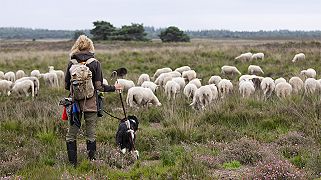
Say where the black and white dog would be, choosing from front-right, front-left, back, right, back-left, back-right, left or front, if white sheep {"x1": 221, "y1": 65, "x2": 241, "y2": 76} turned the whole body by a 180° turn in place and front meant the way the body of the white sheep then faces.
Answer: left

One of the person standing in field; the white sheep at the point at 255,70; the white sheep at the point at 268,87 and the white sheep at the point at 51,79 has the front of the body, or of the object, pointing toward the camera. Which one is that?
the white sheep at the point at 268,87

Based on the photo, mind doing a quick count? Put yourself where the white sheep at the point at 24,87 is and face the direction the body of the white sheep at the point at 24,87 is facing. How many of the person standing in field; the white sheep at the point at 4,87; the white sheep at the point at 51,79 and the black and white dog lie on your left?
2

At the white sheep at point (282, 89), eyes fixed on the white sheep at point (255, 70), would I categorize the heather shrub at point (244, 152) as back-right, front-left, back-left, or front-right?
back-left

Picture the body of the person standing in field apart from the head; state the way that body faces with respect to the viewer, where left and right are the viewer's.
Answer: facing away from the viewer

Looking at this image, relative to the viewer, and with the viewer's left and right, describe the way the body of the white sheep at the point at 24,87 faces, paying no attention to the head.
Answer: facing to the left of the viewer

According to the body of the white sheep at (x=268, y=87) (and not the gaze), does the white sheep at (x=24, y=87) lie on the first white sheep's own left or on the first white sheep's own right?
on the first white sheep's own right

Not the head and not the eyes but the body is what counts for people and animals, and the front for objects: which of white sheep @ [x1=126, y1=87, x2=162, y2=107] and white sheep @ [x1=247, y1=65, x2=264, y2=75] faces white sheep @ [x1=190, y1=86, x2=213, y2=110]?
white sheep @ [x1=126, y1=87, x2=162, y2=107]

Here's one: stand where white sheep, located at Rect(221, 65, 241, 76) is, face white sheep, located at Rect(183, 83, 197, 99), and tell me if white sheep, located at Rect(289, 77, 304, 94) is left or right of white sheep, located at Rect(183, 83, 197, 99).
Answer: left

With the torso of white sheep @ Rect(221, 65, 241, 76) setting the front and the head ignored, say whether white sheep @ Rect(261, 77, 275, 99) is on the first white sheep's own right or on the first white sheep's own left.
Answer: on the first white sheep's own right

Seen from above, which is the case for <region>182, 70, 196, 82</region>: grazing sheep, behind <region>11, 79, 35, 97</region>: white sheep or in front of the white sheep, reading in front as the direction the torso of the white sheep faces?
behind

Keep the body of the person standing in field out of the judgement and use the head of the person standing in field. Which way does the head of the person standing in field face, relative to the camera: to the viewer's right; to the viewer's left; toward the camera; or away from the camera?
away from the camera

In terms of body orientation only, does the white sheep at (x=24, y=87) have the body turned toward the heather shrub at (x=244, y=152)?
no

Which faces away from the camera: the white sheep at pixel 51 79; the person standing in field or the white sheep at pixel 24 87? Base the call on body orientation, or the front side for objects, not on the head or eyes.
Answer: the person standing in field
